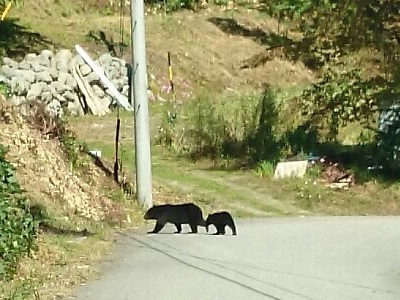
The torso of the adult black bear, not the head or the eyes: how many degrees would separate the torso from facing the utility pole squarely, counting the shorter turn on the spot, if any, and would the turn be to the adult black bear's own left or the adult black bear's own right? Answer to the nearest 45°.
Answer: approximately 90° to the adult black bear's own right

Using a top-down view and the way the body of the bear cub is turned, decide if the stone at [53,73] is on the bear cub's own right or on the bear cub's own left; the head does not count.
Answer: on the bear cub's own right

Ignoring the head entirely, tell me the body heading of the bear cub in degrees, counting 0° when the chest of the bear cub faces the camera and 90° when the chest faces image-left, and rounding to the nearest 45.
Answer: approximately 90°

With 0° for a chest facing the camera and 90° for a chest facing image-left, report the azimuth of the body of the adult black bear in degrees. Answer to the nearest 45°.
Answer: approximately 90°

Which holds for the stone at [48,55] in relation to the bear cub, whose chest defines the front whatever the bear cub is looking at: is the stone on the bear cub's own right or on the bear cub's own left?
on the bear cub's own right

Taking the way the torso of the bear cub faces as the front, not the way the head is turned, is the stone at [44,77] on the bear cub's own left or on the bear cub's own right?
on the bear cub's own right

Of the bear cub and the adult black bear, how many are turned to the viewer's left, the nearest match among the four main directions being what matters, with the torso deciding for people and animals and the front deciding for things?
2

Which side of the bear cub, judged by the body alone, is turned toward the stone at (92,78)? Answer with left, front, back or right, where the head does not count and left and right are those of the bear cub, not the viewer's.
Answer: right
